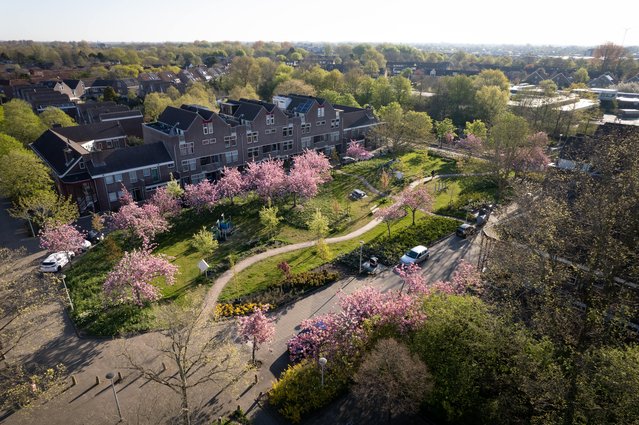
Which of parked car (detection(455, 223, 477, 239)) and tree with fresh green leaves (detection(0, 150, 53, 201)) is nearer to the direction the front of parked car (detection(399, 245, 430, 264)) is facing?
the tree with fresh green leaves

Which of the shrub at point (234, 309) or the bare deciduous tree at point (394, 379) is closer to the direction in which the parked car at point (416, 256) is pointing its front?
the shrub

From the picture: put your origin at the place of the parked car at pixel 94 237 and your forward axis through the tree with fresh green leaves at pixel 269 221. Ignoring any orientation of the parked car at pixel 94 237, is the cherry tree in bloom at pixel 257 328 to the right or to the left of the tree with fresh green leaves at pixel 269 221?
right

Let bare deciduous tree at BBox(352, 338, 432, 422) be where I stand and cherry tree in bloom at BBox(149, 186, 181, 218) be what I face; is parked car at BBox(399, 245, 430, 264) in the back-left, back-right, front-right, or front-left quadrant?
front-right

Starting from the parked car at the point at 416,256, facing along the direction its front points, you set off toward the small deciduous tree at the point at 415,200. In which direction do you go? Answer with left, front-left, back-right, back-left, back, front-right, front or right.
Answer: back-right

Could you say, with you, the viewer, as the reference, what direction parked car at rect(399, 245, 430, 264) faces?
facing the viewer and to the left of the viewer

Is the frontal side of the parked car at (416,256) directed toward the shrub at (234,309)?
yes

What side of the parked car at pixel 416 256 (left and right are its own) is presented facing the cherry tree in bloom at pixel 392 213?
right

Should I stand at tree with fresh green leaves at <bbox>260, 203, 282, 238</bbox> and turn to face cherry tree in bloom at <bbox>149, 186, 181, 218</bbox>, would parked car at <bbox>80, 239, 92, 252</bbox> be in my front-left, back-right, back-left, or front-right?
front-left

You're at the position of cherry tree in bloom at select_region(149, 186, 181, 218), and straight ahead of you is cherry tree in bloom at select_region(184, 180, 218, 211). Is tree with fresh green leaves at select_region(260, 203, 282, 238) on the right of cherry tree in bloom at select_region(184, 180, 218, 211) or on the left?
right

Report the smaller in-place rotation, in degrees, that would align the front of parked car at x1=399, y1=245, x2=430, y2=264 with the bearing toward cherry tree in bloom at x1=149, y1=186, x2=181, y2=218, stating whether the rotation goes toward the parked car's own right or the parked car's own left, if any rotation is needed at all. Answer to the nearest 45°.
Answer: approximately 45° to the parked car's own right

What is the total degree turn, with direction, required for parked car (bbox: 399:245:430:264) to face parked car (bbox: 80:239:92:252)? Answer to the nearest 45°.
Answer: approximately 45° to its right
